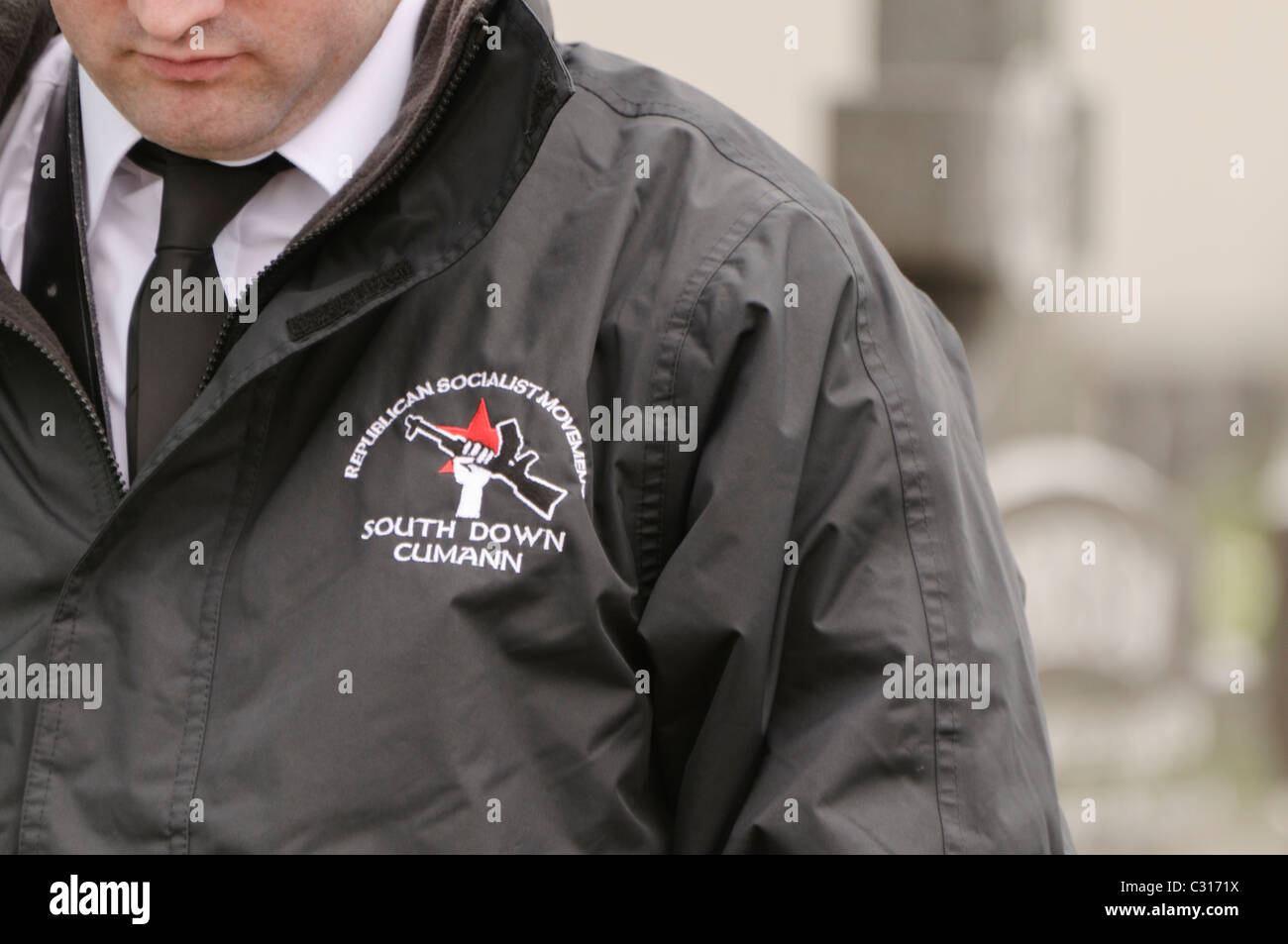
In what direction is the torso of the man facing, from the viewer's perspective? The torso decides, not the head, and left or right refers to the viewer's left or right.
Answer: facing the viewer and to the left of the viewer
